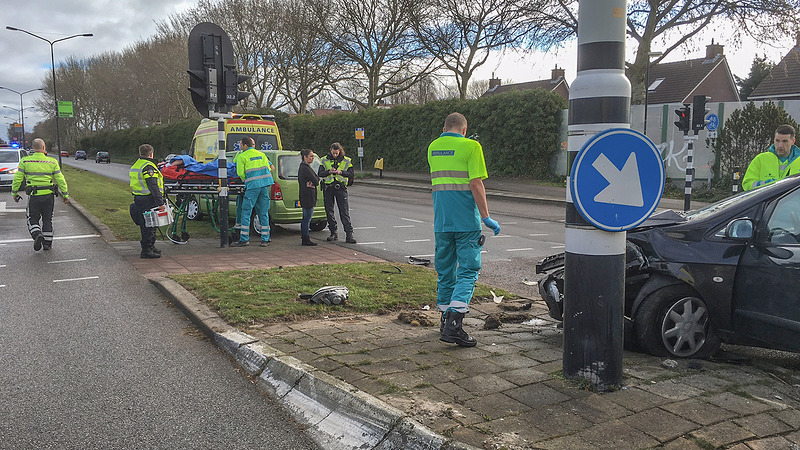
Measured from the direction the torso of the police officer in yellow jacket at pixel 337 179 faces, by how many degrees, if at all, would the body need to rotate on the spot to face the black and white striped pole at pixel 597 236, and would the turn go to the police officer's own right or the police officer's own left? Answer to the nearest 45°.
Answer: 0° — they already face it

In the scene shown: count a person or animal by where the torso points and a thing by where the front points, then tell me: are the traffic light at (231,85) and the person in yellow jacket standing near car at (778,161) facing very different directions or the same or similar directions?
very different directions

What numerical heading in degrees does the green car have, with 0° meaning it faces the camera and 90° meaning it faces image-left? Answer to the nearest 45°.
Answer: approximately 135°

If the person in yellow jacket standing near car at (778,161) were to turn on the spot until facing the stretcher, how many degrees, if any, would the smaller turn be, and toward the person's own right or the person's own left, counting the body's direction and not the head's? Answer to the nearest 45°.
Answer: approximately 45° to the person's own right

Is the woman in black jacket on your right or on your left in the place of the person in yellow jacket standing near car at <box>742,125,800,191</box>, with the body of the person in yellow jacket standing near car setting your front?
on your right

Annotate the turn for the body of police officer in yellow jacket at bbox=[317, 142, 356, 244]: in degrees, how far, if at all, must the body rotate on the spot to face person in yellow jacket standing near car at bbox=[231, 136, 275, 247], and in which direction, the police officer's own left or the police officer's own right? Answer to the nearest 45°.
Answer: approximately 45° to the police officer's own right
